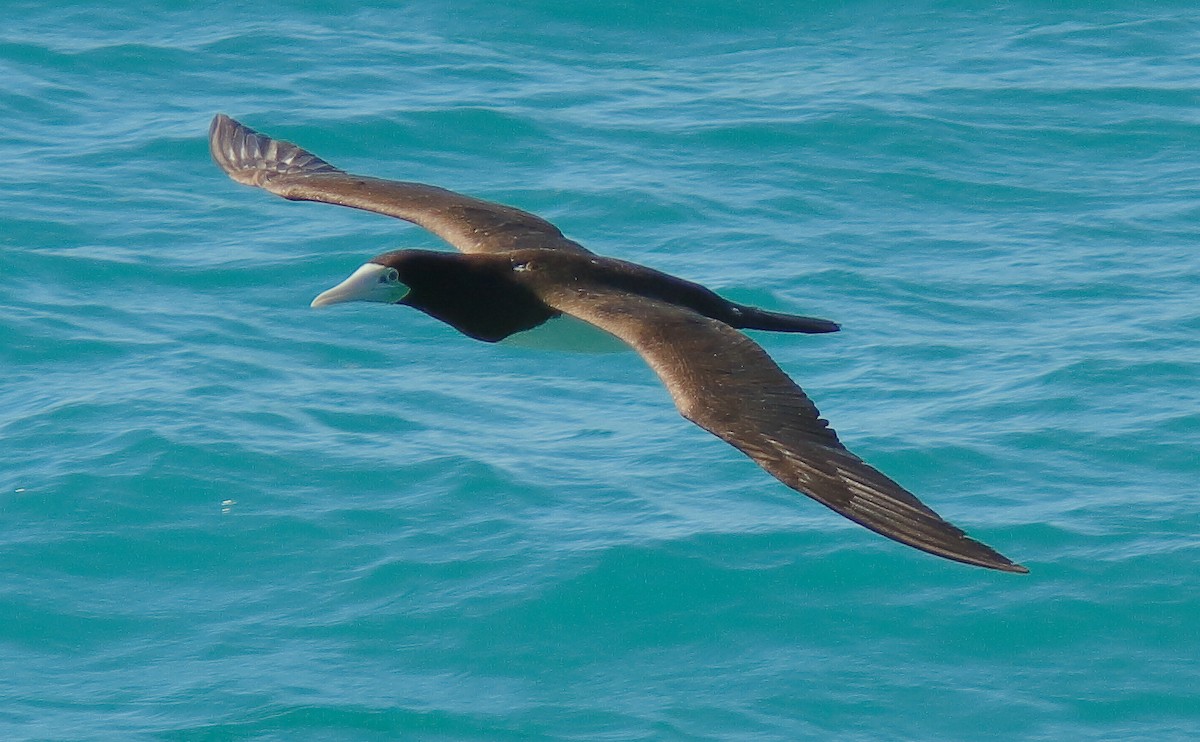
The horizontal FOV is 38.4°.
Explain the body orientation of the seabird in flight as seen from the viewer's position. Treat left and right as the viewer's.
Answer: facing the viewer and to the left of the viewer
